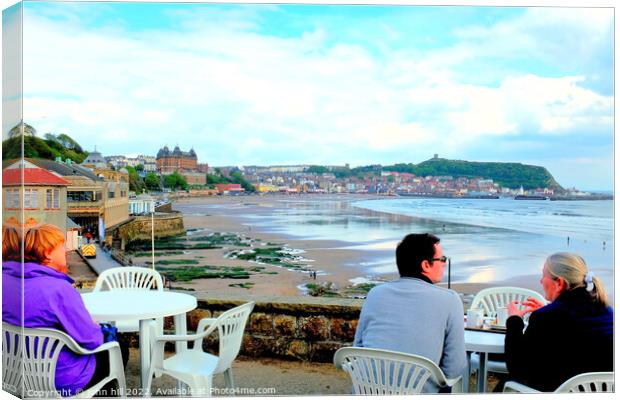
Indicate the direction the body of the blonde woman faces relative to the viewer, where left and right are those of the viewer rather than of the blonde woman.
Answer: facing away from the viewer and to the left of the viewer

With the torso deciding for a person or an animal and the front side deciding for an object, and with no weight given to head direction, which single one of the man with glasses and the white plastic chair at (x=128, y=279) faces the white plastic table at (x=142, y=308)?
the white plastic chair

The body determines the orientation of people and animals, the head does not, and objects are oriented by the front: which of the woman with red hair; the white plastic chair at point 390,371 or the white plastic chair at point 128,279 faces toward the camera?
the white plastic chair at point 128,279

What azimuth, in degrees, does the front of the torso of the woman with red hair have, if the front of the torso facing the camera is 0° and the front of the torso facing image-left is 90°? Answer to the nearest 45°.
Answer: approximately 225°

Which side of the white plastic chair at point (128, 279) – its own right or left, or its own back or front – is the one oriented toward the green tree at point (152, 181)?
back

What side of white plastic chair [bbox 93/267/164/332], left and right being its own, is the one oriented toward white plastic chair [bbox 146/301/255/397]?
front

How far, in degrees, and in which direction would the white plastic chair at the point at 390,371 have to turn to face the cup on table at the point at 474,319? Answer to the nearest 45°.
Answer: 0° — it already faces it

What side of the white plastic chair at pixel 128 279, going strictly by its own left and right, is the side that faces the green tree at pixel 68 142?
back

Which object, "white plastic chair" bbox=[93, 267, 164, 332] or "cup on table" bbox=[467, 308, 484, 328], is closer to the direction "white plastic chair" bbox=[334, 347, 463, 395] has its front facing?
the cup on table

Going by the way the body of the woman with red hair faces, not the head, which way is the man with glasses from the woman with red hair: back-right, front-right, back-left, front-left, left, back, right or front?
right

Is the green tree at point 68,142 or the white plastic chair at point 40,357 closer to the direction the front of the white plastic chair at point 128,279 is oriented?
the white plastic chair

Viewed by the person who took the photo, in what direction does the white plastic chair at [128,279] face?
facing the viewer

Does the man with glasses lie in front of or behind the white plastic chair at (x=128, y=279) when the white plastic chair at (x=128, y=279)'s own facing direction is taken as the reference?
in front

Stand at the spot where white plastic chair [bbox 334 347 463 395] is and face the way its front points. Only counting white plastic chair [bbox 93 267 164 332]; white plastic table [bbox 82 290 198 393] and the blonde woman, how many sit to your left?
2

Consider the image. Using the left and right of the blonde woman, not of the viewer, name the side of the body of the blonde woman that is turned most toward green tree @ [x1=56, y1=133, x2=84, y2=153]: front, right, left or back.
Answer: front

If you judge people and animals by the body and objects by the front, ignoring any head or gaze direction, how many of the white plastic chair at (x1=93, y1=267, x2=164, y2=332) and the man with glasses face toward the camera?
1

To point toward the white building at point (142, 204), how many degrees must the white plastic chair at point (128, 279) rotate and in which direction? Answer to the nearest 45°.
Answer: approximately 180°
